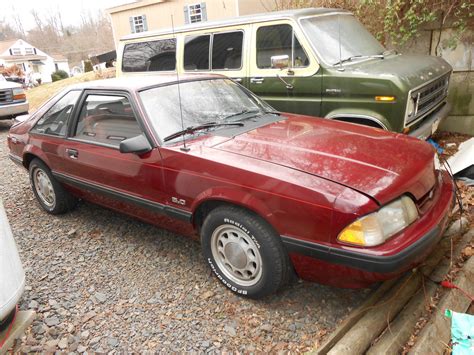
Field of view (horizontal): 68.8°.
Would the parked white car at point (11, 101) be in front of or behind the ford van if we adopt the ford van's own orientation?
behind

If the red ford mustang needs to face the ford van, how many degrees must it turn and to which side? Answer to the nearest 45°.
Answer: approximately 90° to its left

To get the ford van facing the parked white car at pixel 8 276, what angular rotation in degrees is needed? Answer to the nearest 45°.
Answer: approximately 90° to its right

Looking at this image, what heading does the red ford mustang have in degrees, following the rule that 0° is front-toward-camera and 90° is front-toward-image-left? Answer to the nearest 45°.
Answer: approximately 315°

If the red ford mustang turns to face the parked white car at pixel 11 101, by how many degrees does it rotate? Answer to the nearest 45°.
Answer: approximately 180°

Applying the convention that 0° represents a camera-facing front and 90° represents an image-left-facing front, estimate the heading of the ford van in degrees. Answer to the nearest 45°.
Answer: approximately 315°

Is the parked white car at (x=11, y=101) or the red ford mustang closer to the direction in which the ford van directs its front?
the red ford mustang
